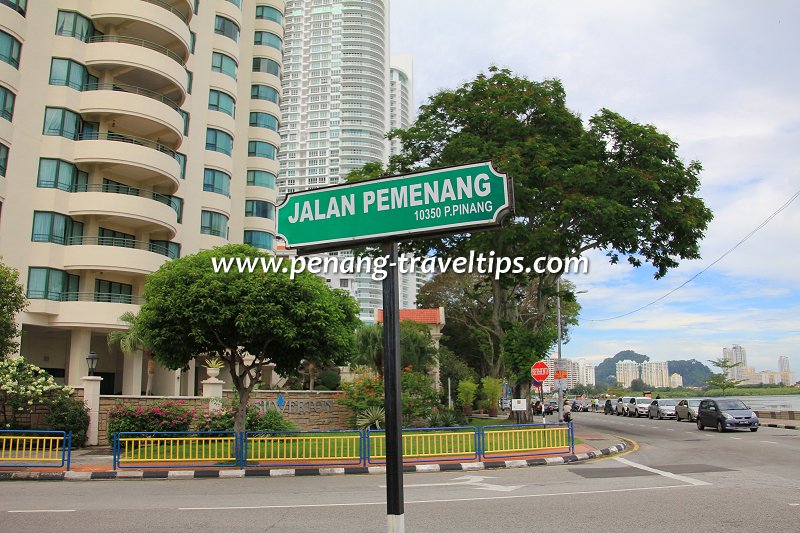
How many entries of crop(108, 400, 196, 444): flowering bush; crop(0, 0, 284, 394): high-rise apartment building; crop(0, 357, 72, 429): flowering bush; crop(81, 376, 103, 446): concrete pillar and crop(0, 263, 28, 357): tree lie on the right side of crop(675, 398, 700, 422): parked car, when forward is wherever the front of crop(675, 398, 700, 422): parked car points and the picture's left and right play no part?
5

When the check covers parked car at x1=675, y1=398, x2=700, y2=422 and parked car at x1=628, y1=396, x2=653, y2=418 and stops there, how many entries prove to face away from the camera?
0

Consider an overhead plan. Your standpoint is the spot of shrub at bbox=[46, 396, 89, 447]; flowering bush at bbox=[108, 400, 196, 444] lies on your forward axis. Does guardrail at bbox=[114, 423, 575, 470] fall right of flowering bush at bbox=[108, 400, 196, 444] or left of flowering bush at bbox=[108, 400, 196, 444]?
right

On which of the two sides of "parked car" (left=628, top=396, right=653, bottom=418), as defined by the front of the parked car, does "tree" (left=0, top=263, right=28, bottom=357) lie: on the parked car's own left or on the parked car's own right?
on the parked car's own right

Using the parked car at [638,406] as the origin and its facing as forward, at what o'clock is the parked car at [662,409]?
the parked car at [662,409] is roughly at 1 o'clock from the parked car at [638,406].

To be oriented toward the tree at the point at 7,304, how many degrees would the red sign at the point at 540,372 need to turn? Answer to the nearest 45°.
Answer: approximately 90° to its right

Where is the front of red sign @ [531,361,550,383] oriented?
toward the camera

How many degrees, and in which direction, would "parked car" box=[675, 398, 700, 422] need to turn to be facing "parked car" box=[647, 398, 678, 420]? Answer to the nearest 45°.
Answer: approximately 180°
